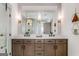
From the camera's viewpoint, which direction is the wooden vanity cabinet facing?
toward the camera
